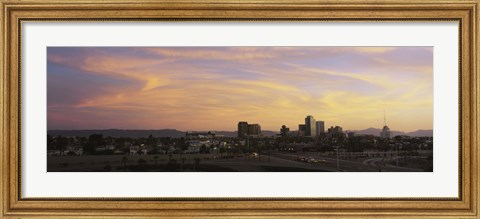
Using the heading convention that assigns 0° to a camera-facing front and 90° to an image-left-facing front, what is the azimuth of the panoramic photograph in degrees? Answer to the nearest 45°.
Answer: approximately 0°
